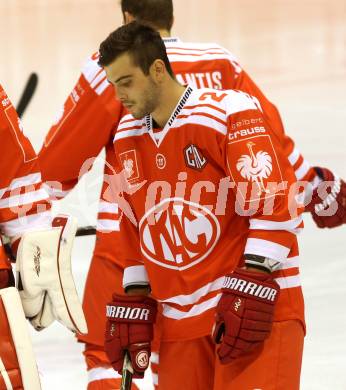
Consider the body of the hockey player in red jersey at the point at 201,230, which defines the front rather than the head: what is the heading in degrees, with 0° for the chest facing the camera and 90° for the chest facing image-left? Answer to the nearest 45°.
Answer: approximately 45°

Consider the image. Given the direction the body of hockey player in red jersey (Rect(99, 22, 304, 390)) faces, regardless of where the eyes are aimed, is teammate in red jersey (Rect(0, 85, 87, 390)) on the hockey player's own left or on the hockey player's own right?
on the hockey player's own right
